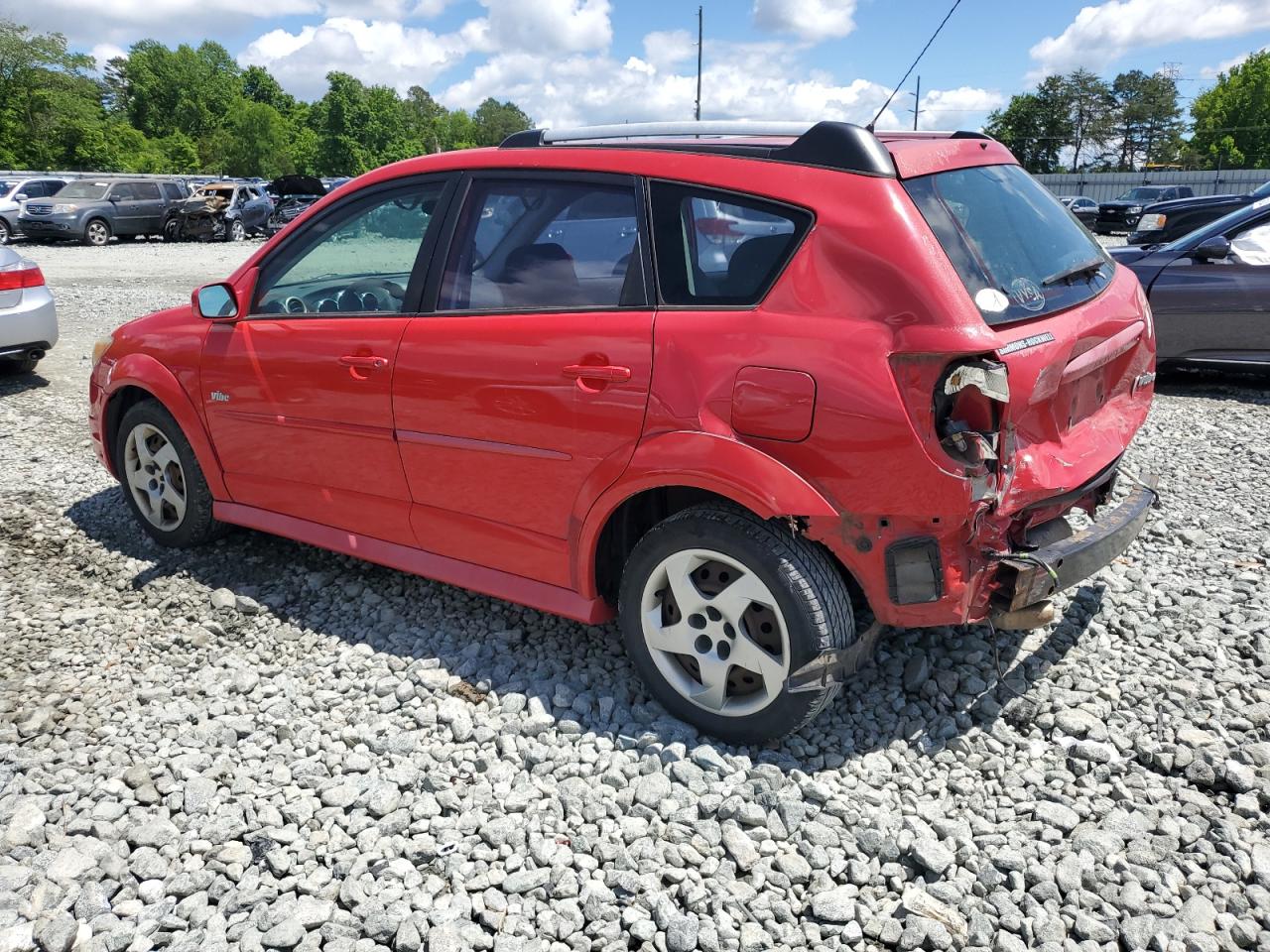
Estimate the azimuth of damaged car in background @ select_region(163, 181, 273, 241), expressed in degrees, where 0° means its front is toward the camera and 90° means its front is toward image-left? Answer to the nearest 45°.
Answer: approximately 45°

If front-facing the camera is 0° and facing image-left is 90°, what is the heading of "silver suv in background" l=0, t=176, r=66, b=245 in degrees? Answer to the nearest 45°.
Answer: approximately 45°

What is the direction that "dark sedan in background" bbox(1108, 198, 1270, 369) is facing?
to the viewer's left

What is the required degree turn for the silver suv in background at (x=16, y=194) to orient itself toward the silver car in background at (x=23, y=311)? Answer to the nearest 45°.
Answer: approximately 45° to its left

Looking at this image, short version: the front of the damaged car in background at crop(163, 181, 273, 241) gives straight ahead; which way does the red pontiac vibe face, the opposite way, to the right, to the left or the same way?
to the right

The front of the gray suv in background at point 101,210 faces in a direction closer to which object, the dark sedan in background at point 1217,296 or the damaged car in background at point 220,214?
the dark sedan in background

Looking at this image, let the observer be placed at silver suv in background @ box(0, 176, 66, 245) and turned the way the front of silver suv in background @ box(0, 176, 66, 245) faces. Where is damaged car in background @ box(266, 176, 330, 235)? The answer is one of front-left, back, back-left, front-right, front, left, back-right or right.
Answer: back-left

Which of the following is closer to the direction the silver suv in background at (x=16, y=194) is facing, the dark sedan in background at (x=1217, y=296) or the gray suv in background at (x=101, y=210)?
the dark sedan in background

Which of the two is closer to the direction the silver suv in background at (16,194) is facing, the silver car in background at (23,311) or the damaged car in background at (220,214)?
the silver car in background

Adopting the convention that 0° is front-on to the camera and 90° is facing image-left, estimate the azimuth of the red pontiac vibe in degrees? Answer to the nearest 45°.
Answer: approximately 135°

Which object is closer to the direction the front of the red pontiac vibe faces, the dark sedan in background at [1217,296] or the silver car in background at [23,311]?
the silver car in background
